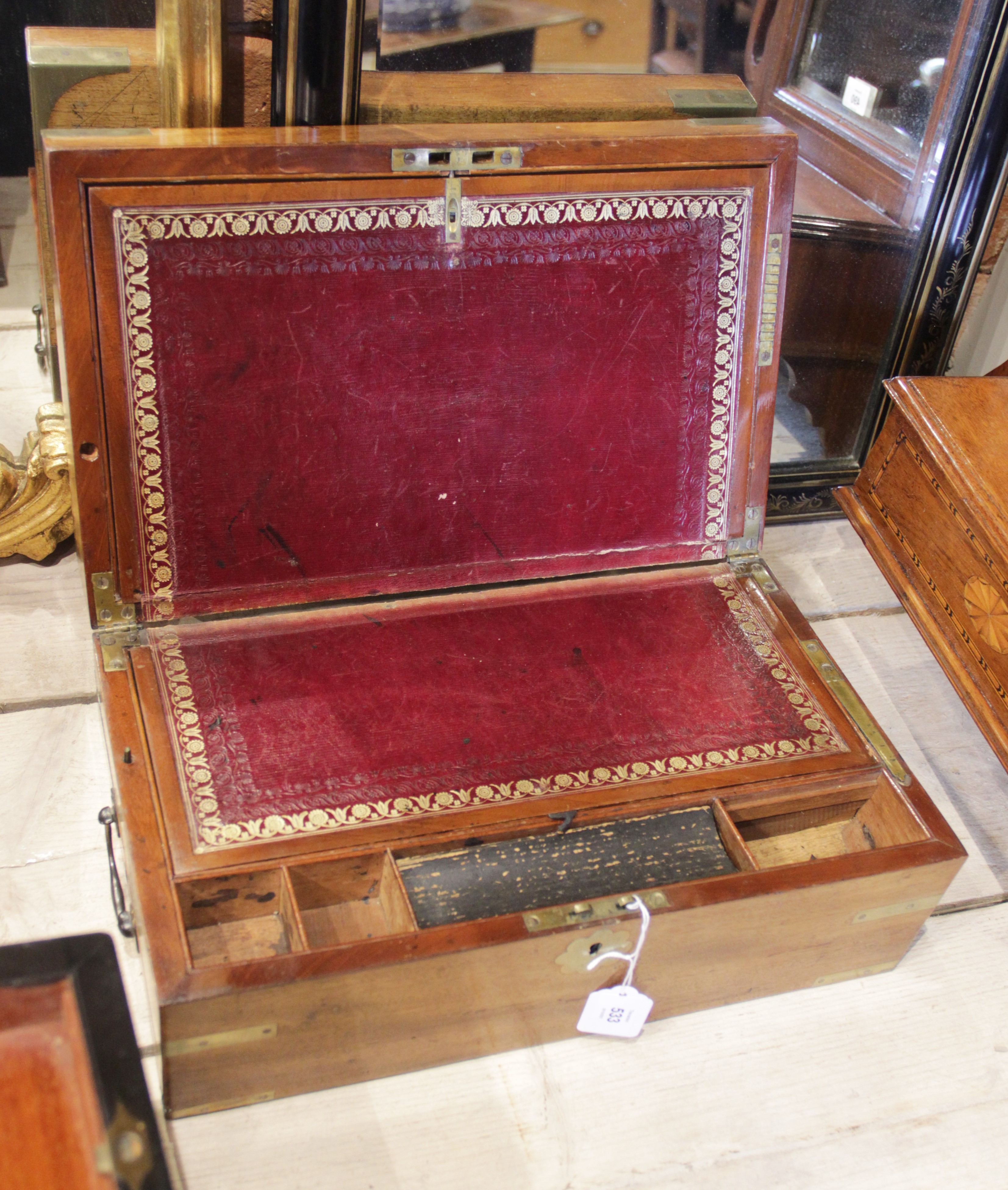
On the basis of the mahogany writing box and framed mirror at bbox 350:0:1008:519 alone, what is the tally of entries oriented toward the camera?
2

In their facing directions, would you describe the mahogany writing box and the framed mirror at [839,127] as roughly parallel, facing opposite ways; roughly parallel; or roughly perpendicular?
roughly parallel

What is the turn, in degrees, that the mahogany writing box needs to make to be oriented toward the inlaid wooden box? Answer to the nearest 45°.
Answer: approximately 135° to its left

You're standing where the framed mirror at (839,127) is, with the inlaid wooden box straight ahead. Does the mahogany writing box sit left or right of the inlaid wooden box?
right

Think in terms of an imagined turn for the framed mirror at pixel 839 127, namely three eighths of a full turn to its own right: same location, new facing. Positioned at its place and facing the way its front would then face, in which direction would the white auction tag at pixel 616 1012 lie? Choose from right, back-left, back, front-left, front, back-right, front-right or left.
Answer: back-left

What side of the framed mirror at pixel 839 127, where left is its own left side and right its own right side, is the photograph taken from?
front

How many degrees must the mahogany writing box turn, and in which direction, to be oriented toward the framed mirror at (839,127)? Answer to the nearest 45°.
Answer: approximately 135° to its left

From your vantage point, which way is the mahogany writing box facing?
toward the camera
